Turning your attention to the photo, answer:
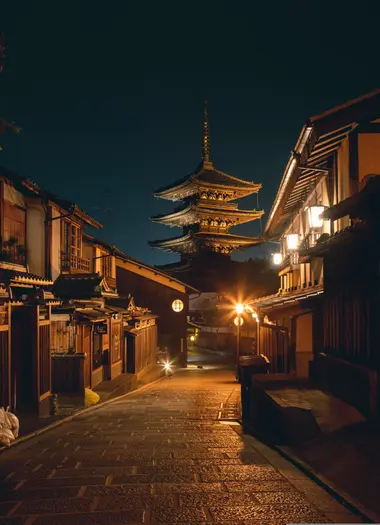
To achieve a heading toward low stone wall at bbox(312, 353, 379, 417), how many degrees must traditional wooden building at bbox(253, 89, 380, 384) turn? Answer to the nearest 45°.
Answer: approximately 90° to its left

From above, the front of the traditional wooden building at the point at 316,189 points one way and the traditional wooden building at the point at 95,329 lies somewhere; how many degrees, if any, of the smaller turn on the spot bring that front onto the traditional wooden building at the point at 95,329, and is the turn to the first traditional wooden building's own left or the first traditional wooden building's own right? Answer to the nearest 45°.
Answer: approximately 45° to the first traditional wooden building's own right

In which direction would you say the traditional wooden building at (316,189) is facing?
to the viewer's left

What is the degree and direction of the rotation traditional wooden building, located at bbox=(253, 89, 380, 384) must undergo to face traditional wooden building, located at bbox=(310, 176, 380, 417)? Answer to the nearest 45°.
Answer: approximately 90° to its left

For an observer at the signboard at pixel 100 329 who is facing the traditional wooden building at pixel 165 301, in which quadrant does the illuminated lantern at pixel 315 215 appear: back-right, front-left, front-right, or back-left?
back-right

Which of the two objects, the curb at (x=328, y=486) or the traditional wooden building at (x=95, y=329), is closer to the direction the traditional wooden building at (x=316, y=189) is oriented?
the traditional wooden building

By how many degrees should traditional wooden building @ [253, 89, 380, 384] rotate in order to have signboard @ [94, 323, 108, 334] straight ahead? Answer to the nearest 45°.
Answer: approximately 45° to its right

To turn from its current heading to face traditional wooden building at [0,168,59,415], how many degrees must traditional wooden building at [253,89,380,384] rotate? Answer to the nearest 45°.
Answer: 0° — it already faces it

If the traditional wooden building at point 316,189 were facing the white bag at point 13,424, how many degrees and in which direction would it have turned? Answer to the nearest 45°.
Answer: approximately 45° to its left
